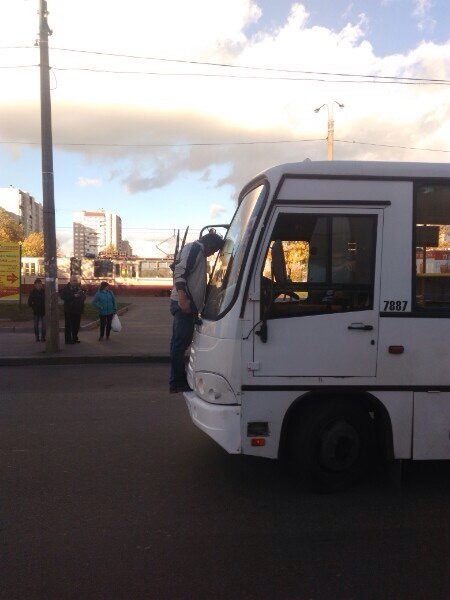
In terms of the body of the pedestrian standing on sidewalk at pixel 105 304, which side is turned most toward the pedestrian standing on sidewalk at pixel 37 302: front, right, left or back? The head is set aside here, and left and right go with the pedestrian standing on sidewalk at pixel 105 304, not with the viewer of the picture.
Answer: right

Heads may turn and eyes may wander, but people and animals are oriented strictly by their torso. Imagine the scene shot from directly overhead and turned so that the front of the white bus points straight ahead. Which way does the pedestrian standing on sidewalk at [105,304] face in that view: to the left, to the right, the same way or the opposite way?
to the left

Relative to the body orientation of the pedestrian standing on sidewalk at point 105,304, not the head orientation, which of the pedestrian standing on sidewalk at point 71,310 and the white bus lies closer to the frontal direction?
the white bus

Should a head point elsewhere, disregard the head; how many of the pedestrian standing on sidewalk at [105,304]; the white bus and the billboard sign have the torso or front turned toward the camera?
2

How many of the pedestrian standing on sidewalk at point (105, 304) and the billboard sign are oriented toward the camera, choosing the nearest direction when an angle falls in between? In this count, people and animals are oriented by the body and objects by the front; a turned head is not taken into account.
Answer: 2

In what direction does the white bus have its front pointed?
to the viewer's left

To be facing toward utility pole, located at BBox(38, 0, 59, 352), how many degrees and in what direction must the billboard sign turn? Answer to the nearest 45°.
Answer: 0° — it already faces it

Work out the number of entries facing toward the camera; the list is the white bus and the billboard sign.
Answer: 1

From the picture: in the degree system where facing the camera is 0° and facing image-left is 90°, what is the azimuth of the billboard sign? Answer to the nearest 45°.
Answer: approximately 0°
